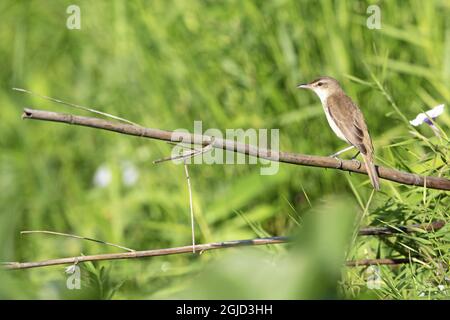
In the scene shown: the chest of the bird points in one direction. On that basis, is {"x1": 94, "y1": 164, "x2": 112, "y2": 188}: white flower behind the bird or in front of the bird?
in front

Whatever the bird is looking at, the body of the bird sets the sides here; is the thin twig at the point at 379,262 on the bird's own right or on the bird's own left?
on the bird's own left

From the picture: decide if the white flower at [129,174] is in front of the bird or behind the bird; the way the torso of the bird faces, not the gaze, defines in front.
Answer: in front

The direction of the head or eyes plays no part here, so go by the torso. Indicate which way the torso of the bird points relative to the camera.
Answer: to the viewer's left
